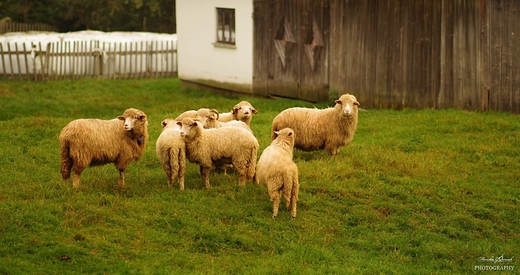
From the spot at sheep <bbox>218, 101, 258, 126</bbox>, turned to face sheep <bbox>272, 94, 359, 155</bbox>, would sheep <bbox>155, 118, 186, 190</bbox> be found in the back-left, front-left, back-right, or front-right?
back-right

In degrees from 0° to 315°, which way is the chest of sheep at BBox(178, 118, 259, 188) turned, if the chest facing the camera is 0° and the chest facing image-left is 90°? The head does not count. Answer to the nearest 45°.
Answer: approximately 90°

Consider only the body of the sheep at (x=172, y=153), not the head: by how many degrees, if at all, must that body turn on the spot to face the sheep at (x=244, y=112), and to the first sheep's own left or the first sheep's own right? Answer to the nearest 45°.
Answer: approximately 45° to the first sheep's own right

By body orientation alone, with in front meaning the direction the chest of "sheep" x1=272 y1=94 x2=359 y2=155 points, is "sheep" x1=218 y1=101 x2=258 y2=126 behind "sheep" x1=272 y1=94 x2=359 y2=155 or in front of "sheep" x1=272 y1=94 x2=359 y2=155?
behind

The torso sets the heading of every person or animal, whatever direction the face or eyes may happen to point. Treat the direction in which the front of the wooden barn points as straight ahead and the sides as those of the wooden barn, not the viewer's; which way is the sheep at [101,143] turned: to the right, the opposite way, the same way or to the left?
to the left

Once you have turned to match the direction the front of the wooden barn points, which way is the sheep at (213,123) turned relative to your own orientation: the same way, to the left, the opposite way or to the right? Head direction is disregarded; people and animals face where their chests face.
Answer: to the right

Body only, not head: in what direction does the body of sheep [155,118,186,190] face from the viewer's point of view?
away from the camera

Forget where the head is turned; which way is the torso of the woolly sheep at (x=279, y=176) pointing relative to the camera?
away from the camera

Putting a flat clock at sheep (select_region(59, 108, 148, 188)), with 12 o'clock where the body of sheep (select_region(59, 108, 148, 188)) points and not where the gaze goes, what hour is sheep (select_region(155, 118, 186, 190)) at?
sheep (select_region(155, 118, 186, 190)) is roughly at 1 o'clock from sheep (select_region(59, 108, 148, 188)).

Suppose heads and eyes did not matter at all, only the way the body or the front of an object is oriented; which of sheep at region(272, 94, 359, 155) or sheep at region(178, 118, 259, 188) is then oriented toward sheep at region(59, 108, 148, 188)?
sheep at region(178, 118, 259, 188)

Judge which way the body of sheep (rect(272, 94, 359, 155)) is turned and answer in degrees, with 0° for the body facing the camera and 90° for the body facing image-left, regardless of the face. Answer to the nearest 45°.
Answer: approximately 270°

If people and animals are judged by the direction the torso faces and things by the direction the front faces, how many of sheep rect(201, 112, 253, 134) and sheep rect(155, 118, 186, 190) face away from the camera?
1

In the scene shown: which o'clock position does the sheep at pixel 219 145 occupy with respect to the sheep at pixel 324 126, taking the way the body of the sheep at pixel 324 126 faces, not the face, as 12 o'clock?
the sheep at pixel 219 145 is roughly at 4 o'clock from the sheep at pixel 324 126.
